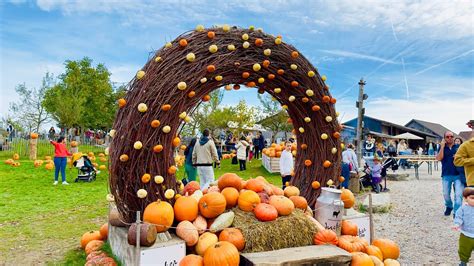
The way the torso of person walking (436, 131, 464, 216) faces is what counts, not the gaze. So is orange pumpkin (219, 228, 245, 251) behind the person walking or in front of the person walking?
in front

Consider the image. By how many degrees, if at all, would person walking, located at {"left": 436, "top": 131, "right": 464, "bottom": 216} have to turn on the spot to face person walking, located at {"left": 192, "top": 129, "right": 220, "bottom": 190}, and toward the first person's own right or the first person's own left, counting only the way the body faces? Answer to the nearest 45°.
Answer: approximately 90° to the first person's own right

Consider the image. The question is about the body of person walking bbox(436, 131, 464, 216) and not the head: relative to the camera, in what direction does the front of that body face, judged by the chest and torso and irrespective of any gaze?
toward the camera

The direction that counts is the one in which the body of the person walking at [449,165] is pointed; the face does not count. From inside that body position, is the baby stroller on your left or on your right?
on your right

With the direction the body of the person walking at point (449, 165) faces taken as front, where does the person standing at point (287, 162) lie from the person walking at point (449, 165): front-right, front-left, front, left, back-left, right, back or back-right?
right

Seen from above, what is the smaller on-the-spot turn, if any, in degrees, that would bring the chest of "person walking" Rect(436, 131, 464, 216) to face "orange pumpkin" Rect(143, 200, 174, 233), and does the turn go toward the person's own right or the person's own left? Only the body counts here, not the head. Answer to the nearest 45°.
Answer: approximately 45° to the person's own right

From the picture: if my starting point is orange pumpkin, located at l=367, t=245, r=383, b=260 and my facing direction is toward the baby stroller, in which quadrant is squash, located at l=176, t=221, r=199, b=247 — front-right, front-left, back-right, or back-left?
front-left

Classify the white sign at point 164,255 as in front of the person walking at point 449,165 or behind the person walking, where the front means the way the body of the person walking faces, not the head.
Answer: in front

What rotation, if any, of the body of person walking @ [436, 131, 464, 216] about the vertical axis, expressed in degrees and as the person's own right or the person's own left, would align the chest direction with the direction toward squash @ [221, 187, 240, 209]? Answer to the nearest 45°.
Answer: approximately 45° to the person's own right

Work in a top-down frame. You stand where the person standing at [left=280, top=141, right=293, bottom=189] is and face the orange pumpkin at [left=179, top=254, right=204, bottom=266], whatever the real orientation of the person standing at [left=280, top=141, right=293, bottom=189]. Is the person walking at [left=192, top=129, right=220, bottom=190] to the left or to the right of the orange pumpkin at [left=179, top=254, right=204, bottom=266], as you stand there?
right

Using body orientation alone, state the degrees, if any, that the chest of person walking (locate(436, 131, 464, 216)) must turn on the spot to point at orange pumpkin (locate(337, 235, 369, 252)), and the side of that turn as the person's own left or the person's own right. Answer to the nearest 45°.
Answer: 0° — they already face it

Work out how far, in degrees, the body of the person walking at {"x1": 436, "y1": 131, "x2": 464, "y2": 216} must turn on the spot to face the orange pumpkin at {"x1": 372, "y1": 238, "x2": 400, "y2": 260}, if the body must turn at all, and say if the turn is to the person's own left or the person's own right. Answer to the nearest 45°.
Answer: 0° — they already face it
